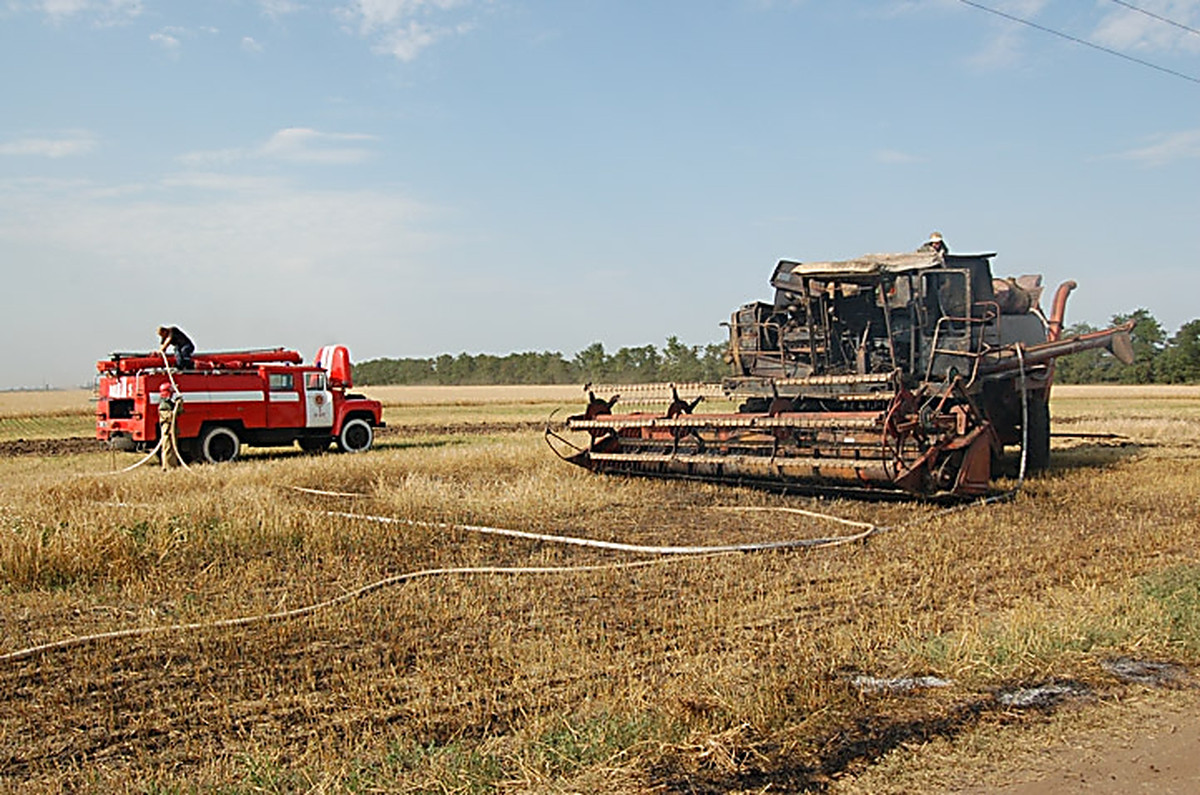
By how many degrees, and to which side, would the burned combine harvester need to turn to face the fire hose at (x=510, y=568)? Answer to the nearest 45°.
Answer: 0° — it already faces it

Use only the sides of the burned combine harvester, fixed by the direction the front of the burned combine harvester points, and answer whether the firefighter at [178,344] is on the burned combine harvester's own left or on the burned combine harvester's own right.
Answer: on the burned combine harvester's own right

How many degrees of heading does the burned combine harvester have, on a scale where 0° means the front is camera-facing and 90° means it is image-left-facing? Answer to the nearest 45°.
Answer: approximately 45°

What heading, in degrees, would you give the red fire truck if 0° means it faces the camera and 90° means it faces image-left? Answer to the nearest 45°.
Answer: approximately 225°

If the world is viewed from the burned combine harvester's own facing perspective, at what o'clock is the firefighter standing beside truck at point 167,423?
The firefighter standing beside truck is roughly at 2 o'clock from the burned combine harvester.
